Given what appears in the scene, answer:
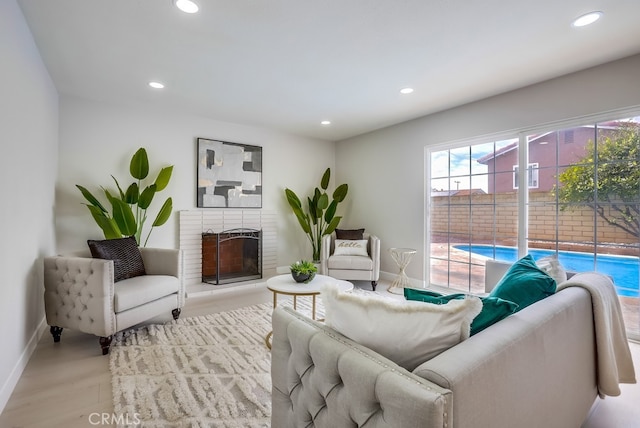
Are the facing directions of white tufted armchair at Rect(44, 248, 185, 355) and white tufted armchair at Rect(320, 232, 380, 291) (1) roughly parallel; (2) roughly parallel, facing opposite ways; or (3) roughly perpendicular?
roughly perpendicular

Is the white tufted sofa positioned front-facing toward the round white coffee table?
yes

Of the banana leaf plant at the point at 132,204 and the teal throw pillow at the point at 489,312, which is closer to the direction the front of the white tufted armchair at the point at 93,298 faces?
the teal throw pillow

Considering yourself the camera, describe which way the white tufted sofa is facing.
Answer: facing away from the viewer and to the left of the viewer

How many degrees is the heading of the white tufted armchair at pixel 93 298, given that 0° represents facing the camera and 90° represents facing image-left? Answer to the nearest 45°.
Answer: approximately 315°

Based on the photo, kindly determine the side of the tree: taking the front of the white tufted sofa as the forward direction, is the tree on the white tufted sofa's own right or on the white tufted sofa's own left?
on the white tufted sofa's own right

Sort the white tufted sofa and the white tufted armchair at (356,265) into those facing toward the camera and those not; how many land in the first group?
1

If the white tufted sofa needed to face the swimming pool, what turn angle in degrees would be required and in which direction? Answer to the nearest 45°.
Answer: approximately 90° to its right

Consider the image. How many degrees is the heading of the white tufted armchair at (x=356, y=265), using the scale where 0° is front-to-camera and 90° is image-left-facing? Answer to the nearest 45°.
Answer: approximately 0°

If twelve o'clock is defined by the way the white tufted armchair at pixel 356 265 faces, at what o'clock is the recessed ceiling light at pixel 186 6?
The recessed ceiling light is roughly at 1 o'clock from the white tufted armchair.

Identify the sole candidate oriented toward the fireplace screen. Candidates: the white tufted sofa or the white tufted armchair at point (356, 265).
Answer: the white tufted sofa

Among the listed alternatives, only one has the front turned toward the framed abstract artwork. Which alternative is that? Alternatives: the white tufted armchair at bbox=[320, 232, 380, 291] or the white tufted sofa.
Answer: the white tufted sofa

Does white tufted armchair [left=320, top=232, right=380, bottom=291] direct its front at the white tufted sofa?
yes
